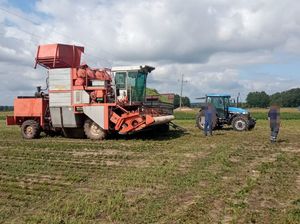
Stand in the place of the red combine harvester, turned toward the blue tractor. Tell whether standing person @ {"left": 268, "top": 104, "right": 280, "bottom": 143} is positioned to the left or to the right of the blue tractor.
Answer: right

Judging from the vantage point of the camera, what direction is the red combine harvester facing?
facing to the right of the viewer

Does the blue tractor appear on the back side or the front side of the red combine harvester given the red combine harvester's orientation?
on the front side

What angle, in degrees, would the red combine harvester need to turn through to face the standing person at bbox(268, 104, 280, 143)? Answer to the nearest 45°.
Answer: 0° — it already faces them
